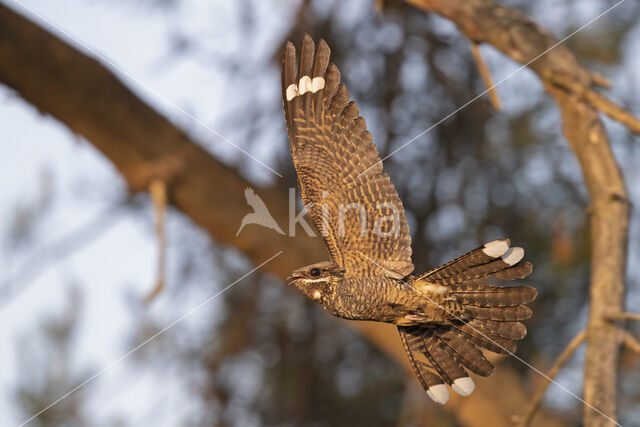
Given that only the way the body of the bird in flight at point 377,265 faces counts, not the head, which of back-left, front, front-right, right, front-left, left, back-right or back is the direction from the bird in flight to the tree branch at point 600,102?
back-right

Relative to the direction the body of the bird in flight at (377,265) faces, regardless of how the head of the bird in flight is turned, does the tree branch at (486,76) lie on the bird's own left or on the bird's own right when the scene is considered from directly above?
on the bird's own right

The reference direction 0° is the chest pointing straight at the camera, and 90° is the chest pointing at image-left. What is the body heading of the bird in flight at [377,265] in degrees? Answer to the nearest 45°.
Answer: approximately 90°

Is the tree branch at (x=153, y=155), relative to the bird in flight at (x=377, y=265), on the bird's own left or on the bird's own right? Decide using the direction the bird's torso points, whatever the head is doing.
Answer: on the bird's own right

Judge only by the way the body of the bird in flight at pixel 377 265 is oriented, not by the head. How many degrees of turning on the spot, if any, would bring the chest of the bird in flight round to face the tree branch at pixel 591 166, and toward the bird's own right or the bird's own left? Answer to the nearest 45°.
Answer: approximately 135° to the bird's own right
